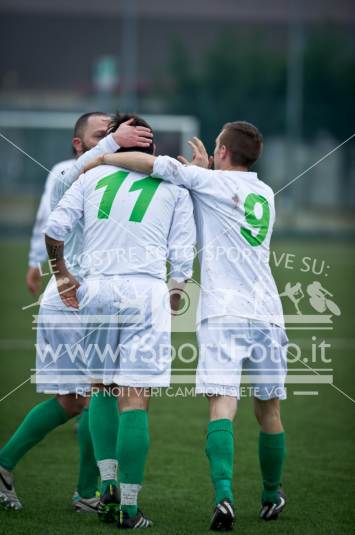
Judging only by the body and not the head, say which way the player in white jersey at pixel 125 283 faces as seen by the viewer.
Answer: away from the camera

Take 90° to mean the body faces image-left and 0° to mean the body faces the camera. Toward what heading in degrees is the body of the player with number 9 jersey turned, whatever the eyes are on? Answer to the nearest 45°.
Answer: approximately 135°

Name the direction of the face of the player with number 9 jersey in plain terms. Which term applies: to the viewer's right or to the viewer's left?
to the viewer's left
